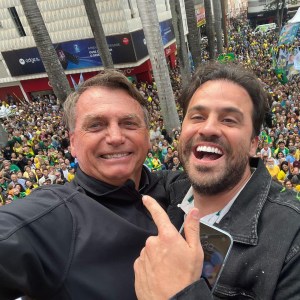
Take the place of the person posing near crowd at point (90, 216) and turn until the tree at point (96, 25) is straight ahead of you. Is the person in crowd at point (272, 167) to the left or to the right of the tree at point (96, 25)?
right

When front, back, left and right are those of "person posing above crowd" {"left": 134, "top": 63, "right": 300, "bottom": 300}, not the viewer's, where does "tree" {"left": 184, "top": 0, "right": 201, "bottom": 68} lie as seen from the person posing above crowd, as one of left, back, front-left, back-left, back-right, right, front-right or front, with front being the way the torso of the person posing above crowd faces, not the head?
back-right

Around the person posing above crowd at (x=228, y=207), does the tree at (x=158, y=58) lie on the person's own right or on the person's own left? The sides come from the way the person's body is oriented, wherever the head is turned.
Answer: on the person's own right

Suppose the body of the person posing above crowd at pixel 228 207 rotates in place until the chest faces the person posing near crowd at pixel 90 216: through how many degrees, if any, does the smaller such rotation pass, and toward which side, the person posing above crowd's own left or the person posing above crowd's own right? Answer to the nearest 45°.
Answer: approximately 45° to the person posing above crowd's own right

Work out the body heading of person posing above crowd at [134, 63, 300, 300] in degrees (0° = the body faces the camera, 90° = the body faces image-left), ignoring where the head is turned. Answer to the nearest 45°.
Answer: approximately 45°

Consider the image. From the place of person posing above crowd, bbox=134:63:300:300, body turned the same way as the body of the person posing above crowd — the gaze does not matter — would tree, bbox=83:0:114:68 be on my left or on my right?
on my right

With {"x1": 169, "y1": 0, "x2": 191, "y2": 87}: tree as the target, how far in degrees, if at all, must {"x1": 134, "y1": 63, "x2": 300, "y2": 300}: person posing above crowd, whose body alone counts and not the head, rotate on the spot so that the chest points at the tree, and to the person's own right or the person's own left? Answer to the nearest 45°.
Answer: approximately 135° to the person's own right

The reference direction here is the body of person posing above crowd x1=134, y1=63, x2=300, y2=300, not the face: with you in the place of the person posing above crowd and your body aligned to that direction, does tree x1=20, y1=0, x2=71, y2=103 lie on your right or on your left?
on your right

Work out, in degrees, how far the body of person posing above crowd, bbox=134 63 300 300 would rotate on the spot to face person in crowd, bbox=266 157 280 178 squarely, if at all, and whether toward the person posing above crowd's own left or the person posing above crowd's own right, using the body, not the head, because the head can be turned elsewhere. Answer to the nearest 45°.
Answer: approximately 135° to the person posing above crowd's own right

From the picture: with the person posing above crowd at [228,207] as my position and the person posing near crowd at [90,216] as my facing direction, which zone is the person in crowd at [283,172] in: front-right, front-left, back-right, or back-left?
back-right

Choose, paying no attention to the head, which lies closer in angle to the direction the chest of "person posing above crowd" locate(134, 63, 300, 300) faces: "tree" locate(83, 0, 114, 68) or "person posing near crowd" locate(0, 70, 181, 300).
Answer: the person posing near crowd
